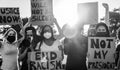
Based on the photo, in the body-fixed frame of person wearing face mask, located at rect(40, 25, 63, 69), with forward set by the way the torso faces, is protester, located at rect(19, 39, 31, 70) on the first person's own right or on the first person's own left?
on the first person's own right

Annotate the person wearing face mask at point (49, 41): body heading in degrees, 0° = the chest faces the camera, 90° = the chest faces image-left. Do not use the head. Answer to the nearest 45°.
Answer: approximately 0°

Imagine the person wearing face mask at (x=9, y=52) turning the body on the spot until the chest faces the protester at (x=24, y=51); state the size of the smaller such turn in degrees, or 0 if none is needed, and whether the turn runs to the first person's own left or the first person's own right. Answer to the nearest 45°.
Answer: approximately 135° to the first person's own left

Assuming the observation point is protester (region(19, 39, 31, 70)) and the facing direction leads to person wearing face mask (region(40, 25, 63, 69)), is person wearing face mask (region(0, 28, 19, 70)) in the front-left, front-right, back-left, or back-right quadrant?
back-right

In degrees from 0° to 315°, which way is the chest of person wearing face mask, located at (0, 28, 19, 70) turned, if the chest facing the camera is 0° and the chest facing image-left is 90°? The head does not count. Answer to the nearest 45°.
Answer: approximately 0°

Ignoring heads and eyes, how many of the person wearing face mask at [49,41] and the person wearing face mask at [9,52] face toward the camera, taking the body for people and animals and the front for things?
2

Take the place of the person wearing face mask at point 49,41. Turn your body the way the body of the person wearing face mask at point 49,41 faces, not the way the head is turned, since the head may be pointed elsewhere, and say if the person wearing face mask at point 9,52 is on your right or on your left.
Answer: on your right

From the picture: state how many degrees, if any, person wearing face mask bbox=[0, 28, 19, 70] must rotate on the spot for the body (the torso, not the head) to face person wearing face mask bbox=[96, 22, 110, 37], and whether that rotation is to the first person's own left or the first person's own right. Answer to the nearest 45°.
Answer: approximately 90° to the first person's own left

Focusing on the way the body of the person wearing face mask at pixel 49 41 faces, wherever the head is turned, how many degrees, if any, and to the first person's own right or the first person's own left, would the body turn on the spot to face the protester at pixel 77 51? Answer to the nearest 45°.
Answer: approximately 45° to the first person's own left
